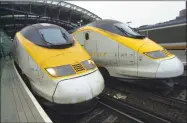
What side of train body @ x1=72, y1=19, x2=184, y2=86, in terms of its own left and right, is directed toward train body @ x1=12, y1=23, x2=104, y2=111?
right

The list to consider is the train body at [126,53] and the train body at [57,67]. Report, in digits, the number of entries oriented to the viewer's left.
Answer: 0

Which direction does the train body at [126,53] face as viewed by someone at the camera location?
facing the viewer and to the right of the viewer

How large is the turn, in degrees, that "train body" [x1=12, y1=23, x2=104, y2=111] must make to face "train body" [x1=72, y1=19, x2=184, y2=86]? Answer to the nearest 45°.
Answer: approximately 90° to its left
